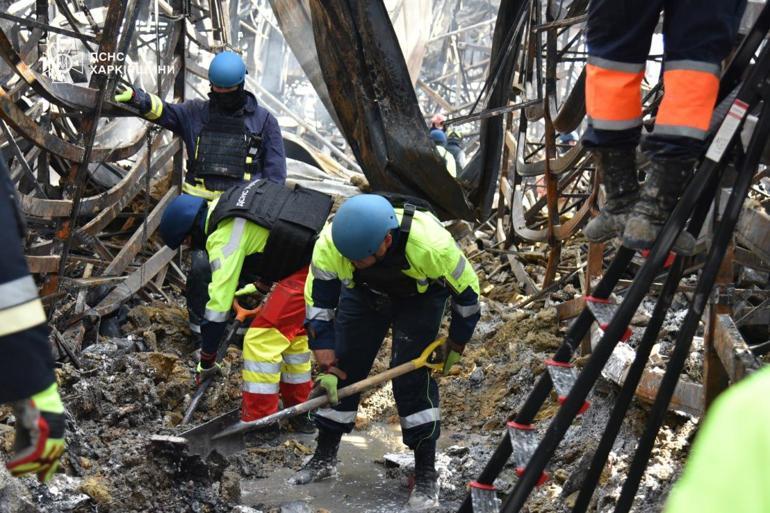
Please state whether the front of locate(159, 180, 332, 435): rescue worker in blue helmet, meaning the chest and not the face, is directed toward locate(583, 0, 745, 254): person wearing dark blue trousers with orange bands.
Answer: no

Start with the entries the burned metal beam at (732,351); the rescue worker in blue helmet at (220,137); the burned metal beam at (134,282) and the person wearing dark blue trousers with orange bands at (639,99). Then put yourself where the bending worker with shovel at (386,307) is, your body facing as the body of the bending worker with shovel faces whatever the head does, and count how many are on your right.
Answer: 2

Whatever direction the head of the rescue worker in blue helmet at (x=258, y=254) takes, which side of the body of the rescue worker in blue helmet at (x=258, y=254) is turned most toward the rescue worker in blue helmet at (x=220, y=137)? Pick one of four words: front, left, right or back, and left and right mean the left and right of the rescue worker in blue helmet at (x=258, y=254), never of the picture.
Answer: right

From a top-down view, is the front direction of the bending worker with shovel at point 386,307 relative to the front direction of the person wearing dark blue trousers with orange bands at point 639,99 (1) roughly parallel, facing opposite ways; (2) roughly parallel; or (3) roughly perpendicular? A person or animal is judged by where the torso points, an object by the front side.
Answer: roughly parallel

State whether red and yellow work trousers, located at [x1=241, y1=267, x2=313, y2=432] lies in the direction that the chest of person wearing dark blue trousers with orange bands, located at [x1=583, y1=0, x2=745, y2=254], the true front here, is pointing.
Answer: no

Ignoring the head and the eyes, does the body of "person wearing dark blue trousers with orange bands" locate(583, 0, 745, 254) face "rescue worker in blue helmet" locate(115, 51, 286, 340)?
no

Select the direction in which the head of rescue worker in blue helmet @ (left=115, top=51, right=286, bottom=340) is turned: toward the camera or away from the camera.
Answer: toward the camera

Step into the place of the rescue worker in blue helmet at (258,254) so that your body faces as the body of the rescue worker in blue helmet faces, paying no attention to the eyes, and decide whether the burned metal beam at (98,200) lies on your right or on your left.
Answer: on your right

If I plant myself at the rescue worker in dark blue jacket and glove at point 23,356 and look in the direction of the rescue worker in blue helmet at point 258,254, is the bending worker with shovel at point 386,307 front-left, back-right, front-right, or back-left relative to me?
front-right

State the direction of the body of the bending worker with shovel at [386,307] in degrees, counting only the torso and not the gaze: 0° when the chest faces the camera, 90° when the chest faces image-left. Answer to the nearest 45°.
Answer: approximately 45°

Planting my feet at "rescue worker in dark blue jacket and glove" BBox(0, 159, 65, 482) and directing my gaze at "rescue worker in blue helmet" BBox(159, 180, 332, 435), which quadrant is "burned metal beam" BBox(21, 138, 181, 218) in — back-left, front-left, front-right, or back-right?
front-left

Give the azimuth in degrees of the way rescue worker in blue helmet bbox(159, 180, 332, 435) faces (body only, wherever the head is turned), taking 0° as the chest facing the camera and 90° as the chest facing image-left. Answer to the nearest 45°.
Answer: approximately 90°

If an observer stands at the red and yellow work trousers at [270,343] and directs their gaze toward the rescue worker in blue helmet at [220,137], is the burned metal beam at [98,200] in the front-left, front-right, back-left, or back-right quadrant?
front-left

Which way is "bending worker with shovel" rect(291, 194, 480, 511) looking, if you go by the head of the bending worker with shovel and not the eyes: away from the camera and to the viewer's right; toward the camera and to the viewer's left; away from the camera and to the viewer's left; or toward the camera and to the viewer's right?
toward the camera and to the viewer's left

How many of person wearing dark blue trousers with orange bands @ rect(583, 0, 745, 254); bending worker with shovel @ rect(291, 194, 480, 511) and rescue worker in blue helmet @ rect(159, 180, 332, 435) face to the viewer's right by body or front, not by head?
0
